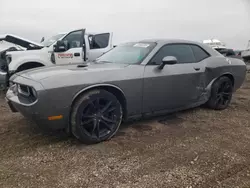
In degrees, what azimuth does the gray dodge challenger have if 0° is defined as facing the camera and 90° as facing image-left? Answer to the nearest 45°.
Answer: approximately 45°

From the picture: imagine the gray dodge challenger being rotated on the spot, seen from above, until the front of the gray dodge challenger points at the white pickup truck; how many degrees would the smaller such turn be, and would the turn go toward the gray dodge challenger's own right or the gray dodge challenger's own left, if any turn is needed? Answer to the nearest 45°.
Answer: approximately 90° to the gray dodge challenger's own right

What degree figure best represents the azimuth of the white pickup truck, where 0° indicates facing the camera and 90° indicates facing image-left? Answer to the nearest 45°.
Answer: approximately 45°
